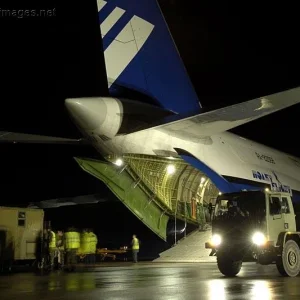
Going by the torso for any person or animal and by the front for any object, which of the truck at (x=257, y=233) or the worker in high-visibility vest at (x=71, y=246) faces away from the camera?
the worker in high-visibility vest

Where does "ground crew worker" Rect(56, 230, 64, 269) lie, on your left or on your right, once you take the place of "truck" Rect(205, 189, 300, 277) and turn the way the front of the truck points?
on your right

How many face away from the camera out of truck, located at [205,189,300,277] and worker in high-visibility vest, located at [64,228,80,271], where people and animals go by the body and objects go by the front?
1

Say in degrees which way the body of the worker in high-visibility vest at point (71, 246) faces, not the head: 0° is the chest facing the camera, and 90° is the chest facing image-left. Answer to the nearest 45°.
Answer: approximately 180°

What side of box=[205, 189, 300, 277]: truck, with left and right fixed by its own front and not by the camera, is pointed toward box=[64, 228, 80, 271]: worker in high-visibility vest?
right

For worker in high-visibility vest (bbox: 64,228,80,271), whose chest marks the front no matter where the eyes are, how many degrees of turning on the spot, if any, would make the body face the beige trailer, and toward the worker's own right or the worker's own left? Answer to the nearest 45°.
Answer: approximately 135° to the worker's own left
